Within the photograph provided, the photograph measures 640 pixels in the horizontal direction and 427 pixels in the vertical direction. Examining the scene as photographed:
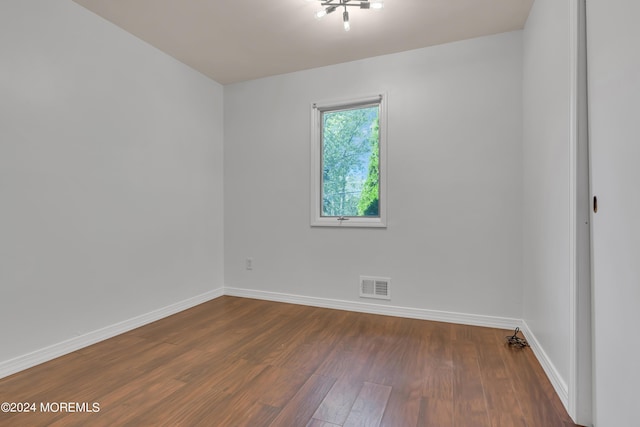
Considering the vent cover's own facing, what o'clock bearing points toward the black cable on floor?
The black cable on floor is roughly at 10 o'clock from the vent cover.

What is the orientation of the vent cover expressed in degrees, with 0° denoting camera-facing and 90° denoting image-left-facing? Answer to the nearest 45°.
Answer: approximately 0°
